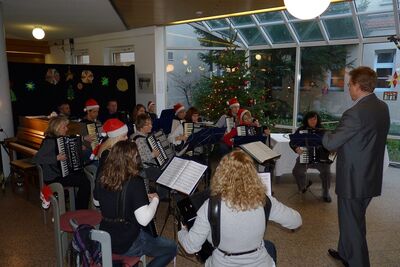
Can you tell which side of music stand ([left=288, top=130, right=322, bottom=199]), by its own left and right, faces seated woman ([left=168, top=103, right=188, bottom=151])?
left

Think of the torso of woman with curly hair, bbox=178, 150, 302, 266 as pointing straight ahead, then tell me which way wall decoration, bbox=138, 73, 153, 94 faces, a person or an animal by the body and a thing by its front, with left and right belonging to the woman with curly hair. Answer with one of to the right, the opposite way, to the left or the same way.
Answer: the opposite way

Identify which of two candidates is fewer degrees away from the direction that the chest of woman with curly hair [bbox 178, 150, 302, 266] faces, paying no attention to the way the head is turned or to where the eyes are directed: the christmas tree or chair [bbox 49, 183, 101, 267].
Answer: the christmas tree

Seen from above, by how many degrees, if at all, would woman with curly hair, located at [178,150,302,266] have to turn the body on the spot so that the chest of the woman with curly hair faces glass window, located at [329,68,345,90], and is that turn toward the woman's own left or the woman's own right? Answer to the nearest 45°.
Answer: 0° — they already face it

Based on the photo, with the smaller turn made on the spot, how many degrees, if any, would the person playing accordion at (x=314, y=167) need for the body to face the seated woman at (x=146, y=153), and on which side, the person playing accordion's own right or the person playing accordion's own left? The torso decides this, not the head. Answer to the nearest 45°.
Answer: approximately 45° to the person playing accordion's own right

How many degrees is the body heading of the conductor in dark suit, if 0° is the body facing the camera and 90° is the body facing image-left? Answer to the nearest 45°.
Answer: approximately 135°

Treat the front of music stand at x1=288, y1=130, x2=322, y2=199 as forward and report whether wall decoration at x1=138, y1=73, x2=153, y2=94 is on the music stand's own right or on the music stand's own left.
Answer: on the music stand's own left

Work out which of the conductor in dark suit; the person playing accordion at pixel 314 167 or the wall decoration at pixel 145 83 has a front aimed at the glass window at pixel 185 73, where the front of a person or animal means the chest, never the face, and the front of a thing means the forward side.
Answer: the conductor in dark suit

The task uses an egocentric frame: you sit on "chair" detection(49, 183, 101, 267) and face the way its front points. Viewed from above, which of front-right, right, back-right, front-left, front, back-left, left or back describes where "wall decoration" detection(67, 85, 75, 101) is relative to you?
left

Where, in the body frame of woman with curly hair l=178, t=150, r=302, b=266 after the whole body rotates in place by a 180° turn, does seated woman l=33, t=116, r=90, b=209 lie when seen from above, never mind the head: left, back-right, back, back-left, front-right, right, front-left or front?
back-right

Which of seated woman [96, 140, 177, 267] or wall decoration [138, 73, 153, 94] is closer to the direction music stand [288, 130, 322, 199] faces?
the wall decoration

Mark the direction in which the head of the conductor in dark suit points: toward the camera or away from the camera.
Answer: away from the camera

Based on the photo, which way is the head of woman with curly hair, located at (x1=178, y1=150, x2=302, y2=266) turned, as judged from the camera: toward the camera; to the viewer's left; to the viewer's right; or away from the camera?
away from the camera

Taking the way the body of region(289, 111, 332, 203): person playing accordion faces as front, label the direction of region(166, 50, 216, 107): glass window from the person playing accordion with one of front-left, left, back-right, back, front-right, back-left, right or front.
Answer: back-right

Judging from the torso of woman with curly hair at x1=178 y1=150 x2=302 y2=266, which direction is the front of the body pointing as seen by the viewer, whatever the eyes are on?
away from the camera

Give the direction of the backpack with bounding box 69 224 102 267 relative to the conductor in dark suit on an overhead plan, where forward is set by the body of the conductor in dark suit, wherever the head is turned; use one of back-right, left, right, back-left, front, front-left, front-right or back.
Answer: left
